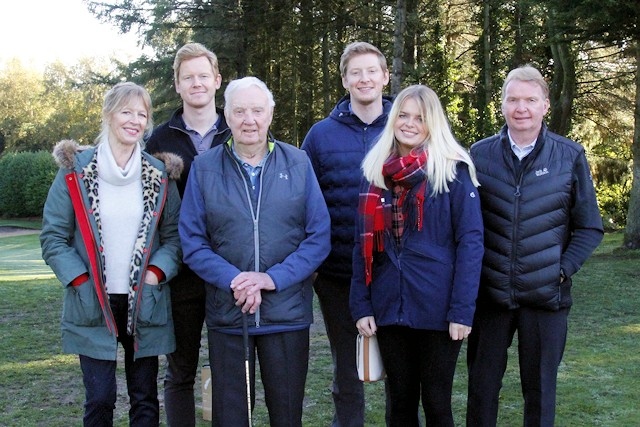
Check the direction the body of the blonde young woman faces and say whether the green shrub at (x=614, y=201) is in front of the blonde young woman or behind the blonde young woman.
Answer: behind

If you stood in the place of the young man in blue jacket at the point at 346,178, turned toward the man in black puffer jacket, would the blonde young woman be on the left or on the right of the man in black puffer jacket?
right

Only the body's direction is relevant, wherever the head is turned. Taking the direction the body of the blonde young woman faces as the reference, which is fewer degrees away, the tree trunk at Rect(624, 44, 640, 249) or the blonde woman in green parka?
the blonde woman in green parka

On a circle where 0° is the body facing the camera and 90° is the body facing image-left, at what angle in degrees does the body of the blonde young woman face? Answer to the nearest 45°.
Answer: approximately 45°

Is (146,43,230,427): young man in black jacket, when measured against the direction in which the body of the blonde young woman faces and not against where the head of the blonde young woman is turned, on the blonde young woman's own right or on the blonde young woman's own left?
on the blonde young woman's own right

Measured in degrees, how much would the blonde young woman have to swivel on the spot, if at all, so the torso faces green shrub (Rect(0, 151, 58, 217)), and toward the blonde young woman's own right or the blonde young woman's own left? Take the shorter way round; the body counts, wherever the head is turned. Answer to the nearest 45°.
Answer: approximately 90° to the blonde young woman's own right

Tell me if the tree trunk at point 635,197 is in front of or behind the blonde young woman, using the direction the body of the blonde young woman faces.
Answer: behind

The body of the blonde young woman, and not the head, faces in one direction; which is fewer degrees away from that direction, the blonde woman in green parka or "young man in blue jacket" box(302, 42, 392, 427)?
the blonde woman in green parka

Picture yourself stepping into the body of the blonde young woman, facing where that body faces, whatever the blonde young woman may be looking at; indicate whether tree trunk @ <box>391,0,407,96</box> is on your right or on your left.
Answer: on your right
